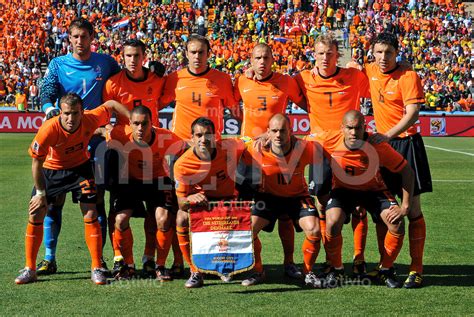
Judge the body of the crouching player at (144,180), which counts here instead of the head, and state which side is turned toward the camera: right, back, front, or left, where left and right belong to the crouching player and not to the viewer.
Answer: front

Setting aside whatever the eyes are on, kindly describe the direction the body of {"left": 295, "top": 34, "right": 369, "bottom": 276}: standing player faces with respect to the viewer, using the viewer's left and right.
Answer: facing the viewer

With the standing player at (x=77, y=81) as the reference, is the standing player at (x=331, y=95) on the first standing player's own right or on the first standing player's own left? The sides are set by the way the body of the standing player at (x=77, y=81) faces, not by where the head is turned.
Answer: on the first standing player's own left

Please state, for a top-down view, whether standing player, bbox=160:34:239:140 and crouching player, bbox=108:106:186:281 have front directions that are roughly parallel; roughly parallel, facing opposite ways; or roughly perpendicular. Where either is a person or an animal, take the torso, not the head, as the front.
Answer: roughly parallel

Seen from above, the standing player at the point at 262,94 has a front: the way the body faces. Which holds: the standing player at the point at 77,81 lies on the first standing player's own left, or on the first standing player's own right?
on the first standing player's own right

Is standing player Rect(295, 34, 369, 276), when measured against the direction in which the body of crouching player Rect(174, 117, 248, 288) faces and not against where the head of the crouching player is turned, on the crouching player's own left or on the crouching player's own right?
on the crouching player's own left

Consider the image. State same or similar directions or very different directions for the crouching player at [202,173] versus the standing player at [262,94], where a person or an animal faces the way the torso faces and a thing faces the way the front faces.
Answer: same or similar directions

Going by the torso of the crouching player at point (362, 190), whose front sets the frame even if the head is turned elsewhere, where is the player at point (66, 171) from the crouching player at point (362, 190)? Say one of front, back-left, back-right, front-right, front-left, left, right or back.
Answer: right

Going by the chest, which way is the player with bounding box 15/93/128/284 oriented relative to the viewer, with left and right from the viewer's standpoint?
facing the viewer

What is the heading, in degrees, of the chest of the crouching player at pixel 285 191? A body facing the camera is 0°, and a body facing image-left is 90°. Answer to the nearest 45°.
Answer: approximately 0°

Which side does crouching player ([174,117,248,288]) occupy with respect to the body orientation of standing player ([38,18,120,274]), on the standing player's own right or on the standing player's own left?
on the standing player's own left

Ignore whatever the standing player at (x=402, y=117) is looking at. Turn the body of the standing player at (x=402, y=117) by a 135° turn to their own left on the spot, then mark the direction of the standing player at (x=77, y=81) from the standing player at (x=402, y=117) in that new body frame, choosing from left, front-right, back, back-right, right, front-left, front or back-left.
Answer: back

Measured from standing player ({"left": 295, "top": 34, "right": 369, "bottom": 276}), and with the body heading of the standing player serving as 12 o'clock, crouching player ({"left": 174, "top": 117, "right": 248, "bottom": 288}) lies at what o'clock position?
The crouching player is roughly at 2 o'clock from the standing player.

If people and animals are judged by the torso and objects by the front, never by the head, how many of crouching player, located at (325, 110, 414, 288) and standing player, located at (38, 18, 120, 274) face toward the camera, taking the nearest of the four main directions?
2

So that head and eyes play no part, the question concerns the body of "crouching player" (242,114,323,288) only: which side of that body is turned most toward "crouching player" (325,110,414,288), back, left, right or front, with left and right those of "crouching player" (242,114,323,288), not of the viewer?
left

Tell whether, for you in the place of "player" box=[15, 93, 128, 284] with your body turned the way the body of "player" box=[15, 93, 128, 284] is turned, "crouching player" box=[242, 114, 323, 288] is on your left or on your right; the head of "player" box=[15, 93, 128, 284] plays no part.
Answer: on your left

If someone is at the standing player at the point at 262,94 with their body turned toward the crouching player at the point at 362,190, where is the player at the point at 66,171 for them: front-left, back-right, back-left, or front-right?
back-right

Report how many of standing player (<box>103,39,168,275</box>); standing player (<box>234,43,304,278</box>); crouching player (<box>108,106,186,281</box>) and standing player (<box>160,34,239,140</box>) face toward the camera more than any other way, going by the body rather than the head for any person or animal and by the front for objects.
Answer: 4

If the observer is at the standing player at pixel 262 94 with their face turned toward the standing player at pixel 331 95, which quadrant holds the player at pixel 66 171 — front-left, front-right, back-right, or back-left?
back-right
